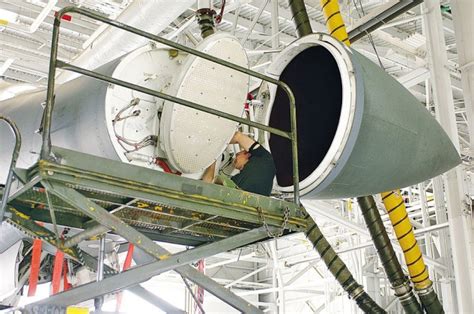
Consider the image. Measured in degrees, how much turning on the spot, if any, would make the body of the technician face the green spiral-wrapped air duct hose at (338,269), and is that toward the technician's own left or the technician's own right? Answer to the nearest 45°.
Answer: approximately 135° to the technician's own right

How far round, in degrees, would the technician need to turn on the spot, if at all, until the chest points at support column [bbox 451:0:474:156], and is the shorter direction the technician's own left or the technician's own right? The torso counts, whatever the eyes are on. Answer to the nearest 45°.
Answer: approximately 135° to the technician's own right

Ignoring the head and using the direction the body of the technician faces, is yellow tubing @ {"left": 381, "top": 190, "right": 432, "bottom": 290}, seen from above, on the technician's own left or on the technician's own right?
on the technician's own right
